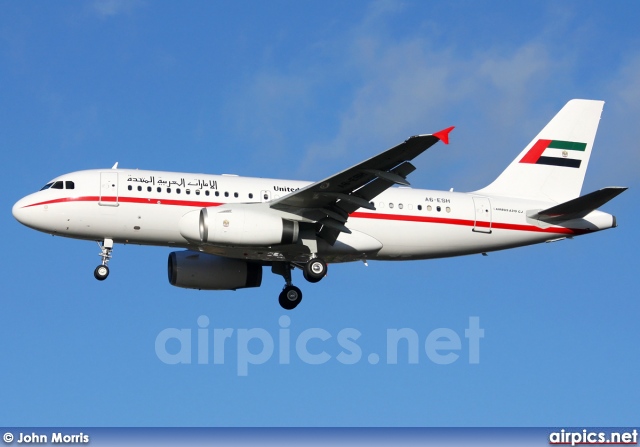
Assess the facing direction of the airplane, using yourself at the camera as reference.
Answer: facing to the left of the viewer
